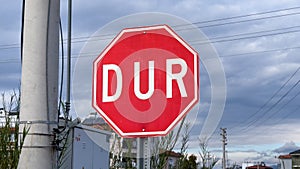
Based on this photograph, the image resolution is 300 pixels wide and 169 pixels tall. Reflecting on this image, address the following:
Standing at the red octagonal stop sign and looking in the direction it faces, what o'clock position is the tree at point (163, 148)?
The tree is roughly at 6 o'clock from the red octagonal stop sign.

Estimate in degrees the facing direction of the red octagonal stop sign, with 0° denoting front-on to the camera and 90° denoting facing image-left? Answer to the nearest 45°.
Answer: approximately 0°

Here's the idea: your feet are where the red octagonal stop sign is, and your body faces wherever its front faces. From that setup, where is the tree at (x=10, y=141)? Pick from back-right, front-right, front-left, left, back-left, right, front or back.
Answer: back-right

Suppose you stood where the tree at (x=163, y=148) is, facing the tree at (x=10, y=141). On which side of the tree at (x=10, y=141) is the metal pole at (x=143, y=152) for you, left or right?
left
